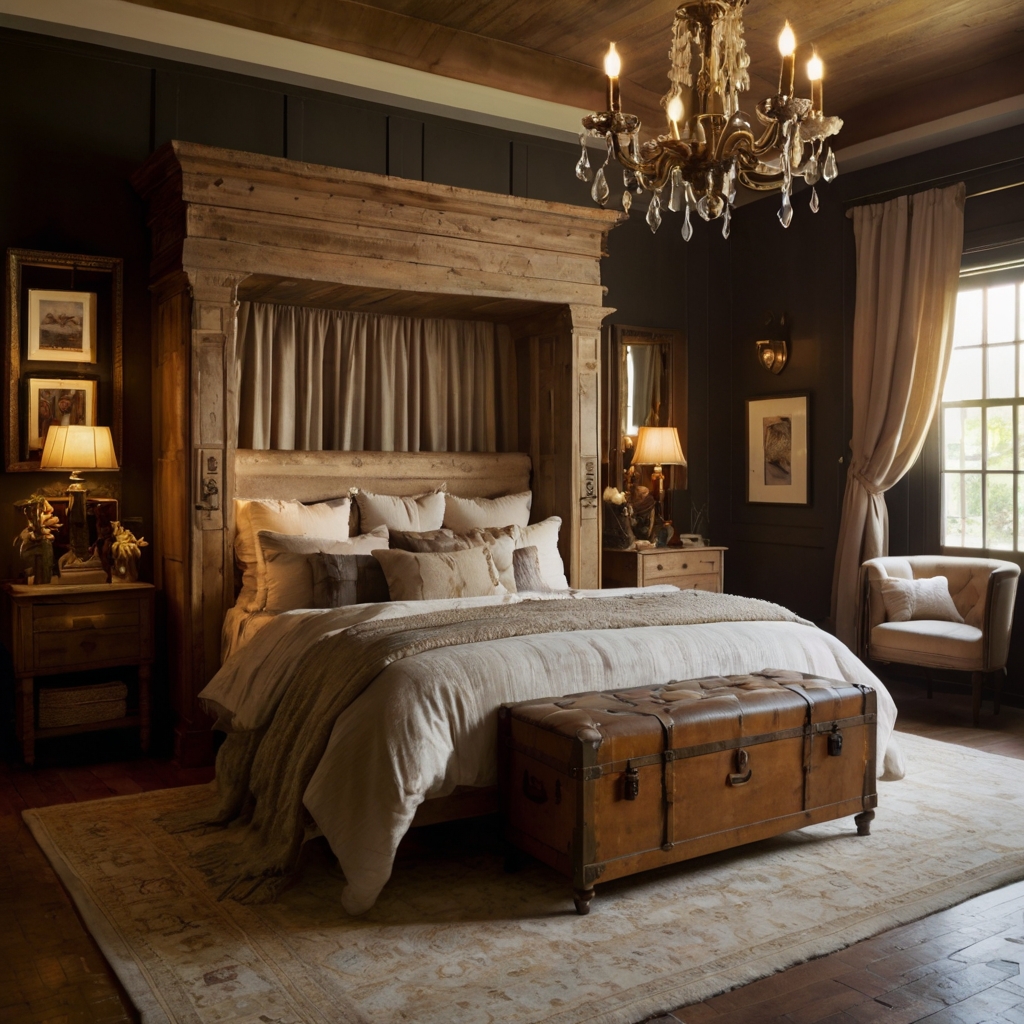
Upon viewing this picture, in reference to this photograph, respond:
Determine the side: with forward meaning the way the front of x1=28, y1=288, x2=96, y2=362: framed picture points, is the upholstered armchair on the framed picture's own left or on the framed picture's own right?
on the framed picture's own left

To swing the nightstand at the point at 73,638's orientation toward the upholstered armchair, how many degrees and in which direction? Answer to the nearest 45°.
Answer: approximately 90° to its left

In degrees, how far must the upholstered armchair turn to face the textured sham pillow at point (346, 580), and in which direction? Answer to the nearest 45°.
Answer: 0° — it already faces it

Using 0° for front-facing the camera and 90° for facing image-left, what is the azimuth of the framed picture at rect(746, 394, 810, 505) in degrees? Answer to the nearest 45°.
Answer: approximately 45°

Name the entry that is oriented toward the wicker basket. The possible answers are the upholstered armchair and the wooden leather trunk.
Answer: the upholstered armchair

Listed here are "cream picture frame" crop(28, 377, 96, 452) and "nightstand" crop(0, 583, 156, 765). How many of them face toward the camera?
2

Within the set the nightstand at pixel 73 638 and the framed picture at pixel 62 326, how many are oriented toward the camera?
2

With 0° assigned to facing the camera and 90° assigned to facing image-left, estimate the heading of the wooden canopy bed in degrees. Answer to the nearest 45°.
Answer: approximately 315°
